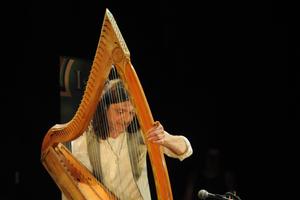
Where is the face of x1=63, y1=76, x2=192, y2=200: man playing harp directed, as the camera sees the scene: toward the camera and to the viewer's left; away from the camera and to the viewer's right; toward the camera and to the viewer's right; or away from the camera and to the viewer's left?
toward the camera and to the viewer's right

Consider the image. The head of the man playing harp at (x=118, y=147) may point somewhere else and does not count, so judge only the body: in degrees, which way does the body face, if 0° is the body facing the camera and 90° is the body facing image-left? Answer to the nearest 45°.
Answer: approximately 0°
